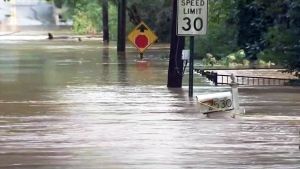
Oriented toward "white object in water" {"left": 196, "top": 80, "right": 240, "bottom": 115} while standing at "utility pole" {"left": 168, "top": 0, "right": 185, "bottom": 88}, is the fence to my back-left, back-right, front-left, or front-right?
back-left

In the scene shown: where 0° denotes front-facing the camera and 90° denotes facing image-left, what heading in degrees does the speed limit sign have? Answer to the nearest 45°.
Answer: approximately 0°

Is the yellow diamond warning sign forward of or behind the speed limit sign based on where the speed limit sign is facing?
behind

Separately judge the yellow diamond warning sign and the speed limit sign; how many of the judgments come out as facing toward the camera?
2

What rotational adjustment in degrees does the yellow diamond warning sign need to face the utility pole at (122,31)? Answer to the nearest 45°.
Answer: approximately 180°

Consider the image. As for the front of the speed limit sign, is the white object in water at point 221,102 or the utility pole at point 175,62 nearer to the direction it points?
the white object in water

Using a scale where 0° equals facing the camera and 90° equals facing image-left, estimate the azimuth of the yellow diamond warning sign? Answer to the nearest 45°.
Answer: approximately 0°
